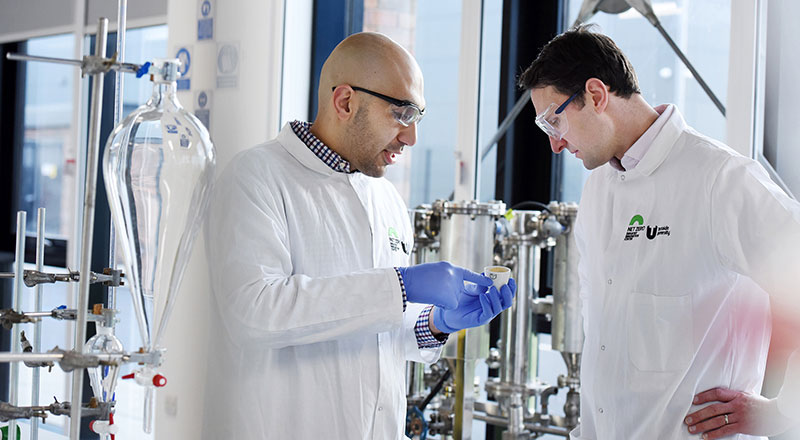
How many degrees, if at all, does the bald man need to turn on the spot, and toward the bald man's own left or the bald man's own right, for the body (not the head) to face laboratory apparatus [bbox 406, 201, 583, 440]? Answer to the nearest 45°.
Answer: approximately 90° to the bald man's own left

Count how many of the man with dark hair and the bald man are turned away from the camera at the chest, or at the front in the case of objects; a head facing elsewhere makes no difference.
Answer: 0

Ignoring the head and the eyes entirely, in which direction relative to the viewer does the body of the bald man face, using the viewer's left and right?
facing the viewer and to the right of the viewer

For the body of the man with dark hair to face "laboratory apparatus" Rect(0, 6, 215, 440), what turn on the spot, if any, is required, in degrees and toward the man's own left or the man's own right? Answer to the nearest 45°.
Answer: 0° — they already face it

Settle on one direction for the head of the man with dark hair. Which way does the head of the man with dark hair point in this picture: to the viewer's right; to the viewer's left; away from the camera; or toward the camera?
to the viewer's left

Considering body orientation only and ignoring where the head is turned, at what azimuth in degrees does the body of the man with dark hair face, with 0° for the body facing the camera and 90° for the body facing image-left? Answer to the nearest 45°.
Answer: approximately 45°

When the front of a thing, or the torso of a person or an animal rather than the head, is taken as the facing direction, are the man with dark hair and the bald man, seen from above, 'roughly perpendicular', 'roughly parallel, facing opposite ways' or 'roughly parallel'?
roughly perpendicular

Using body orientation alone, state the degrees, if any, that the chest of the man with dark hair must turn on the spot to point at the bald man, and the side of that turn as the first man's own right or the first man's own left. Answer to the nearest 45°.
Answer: approximately 45° to the first man's own right

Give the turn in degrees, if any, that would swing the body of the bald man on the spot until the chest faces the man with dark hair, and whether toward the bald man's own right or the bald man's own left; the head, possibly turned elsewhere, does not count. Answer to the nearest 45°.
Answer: approximately 45° to the bald man's own left
